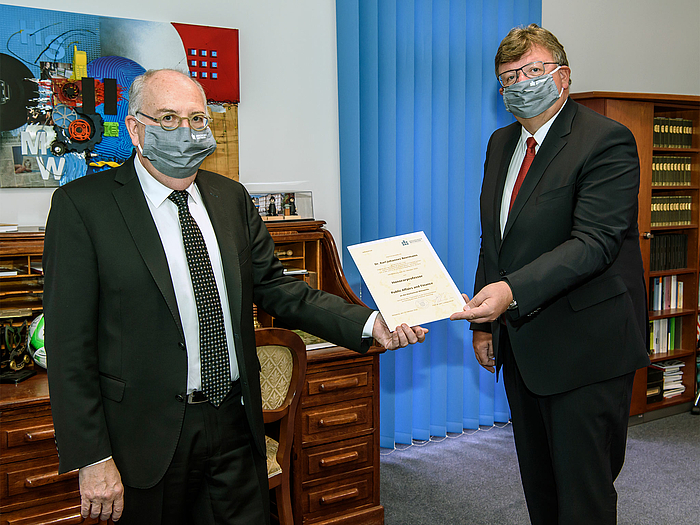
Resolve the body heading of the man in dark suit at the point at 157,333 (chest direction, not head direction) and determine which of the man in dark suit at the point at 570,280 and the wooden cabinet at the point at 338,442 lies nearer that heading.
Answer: the man in dark suit

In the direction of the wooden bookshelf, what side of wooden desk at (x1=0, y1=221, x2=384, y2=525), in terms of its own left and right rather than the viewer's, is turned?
left

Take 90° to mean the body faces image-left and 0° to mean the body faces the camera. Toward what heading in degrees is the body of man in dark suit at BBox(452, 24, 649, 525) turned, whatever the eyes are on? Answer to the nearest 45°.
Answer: approximately 45°

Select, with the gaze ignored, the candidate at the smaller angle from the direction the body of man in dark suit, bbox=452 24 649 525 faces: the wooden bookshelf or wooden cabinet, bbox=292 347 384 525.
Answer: the wooden cabinet
